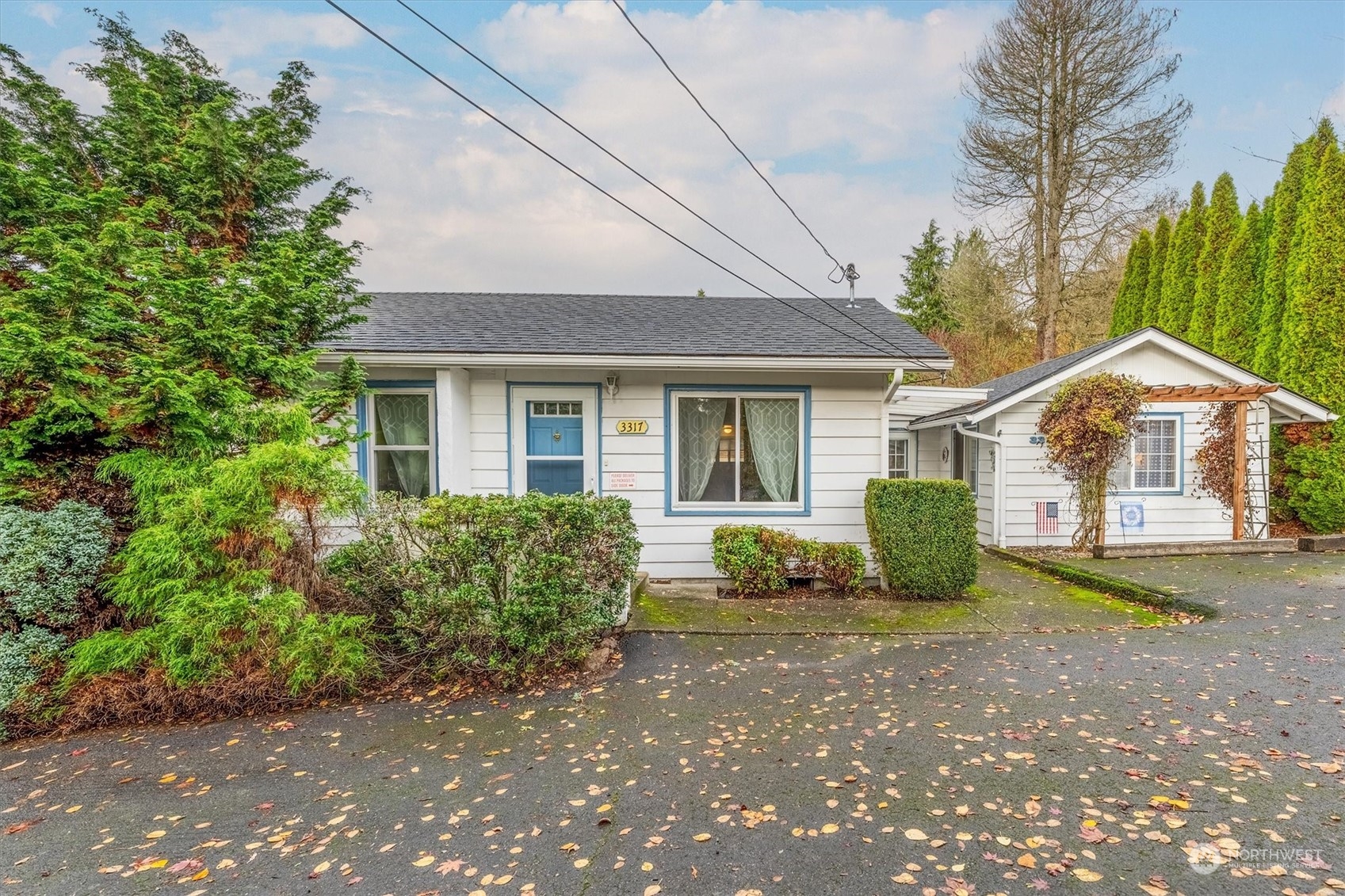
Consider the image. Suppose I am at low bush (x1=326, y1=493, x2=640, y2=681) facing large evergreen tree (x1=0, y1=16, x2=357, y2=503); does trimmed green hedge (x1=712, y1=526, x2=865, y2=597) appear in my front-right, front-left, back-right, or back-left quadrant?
back-right

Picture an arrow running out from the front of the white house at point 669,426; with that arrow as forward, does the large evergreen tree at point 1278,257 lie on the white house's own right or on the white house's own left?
on the white house's own left

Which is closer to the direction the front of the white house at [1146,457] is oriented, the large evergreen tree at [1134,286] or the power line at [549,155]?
the power line

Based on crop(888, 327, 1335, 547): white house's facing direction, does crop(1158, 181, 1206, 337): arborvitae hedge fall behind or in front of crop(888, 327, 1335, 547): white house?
behind

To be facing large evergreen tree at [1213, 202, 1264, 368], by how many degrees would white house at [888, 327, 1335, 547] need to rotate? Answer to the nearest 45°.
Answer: approximately 180°

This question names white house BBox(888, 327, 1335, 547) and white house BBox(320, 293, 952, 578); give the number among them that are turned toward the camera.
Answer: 2
